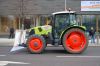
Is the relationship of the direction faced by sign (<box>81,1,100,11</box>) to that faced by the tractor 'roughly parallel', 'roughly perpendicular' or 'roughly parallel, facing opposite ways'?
roughly perpendicular

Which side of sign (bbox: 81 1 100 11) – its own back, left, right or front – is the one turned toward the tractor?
front

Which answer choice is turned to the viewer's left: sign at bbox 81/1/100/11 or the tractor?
the tractor

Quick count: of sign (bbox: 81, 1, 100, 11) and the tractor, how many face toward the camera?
1

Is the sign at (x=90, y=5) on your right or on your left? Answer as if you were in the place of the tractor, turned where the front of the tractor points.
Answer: on your right

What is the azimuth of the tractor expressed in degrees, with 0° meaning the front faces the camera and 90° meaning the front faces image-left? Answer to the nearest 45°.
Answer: approximately 90°

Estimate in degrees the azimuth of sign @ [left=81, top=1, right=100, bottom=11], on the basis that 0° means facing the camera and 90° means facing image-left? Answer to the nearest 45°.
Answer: approximately 0°
